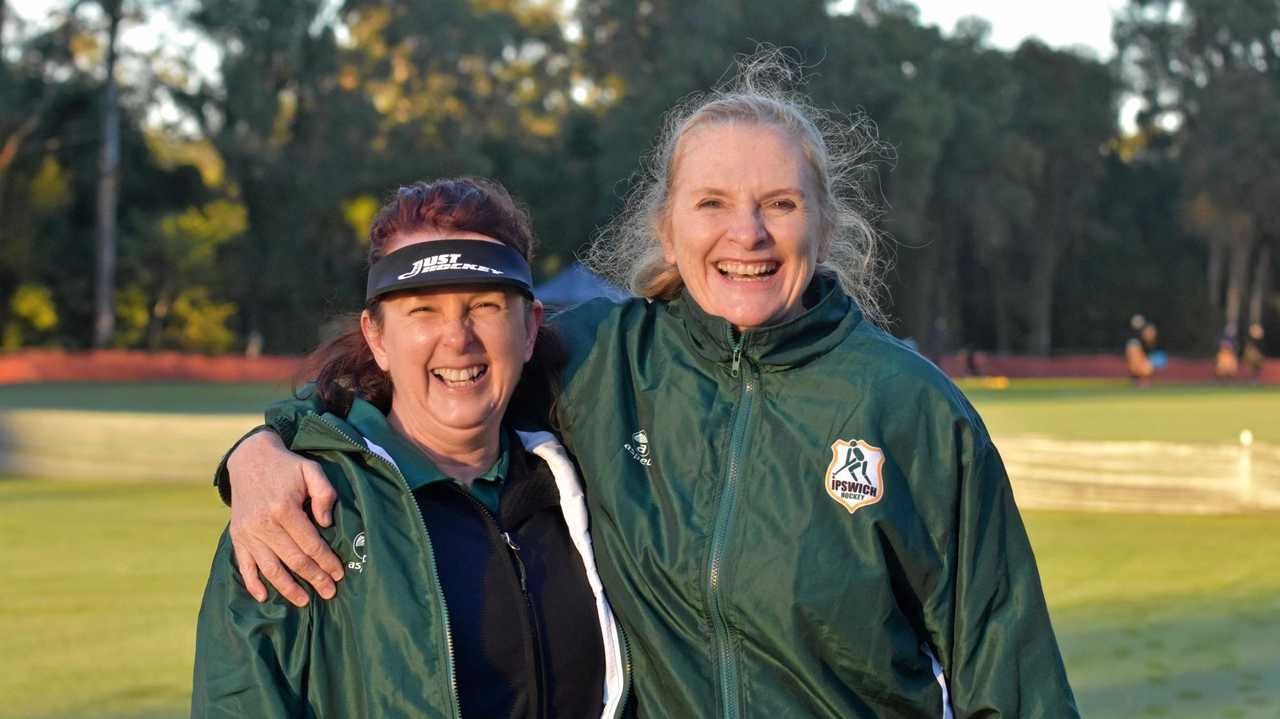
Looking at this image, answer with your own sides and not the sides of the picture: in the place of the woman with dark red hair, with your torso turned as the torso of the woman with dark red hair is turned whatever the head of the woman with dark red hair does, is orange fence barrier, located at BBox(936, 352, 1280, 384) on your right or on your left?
on your left

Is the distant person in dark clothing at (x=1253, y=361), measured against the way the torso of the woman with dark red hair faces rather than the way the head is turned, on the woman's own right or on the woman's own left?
on the woman's own left

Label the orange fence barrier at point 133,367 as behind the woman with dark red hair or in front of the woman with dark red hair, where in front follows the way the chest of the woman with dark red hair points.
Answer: behind

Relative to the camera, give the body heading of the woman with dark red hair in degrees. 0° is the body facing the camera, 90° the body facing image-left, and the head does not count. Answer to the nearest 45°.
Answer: approximately 315°

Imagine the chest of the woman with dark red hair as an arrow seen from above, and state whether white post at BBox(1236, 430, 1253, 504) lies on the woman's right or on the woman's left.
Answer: on the woman's left
